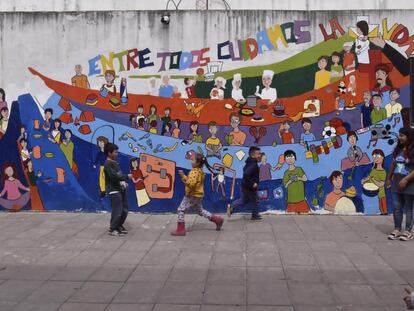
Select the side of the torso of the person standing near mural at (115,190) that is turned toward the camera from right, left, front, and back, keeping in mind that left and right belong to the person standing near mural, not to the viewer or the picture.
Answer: right

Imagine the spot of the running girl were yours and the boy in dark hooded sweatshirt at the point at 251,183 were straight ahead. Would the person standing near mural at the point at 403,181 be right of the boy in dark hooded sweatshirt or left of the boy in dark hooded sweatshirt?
right

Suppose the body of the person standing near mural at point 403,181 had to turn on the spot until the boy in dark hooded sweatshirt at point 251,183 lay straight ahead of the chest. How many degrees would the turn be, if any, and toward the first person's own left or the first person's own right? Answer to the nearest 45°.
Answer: approximately 45° to the first person's own right

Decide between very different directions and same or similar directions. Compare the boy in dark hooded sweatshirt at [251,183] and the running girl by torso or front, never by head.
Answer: very different directions

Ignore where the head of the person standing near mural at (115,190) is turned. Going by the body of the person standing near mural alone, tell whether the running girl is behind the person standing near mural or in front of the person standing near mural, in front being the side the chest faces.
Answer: in front
